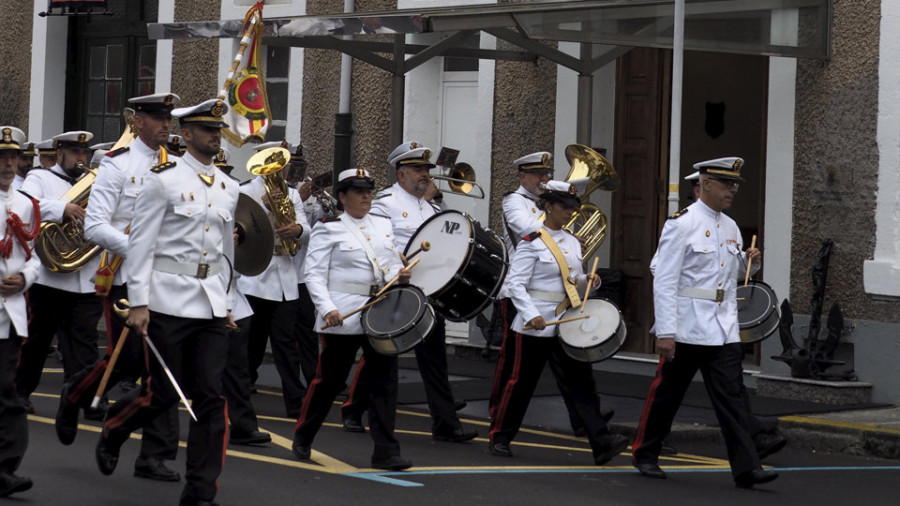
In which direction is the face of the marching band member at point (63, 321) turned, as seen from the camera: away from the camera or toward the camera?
toward the camera

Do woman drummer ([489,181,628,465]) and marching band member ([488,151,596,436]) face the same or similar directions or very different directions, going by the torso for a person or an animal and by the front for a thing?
same or similar directions

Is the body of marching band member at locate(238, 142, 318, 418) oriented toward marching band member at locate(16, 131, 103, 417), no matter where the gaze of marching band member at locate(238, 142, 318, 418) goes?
no

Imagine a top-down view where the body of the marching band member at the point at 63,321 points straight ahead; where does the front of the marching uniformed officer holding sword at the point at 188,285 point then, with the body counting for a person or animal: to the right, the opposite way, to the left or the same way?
the same way

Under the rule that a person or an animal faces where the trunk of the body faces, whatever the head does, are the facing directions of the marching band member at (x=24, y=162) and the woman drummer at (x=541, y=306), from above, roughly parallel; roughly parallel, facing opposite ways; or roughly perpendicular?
roughly parallel

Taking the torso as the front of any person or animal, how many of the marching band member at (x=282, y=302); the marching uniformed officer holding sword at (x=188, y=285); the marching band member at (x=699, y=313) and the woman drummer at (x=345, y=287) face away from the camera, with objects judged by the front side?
0

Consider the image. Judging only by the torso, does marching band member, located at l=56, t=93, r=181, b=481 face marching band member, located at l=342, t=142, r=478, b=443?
no

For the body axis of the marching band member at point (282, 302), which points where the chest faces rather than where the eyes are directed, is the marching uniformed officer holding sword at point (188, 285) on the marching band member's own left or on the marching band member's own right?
on the marching band member's own right

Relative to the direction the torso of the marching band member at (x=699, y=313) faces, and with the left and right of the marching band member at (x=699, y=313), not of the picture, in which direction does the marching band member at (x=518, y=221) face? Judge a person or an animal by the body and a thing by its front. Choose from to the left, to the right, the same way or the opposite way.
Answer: the same way
